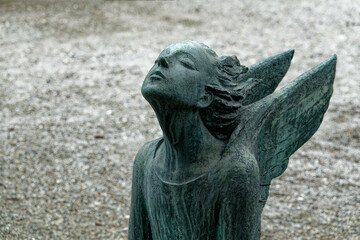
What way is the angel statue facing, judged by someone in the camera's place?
facing the viewer and to the left of the viewer
